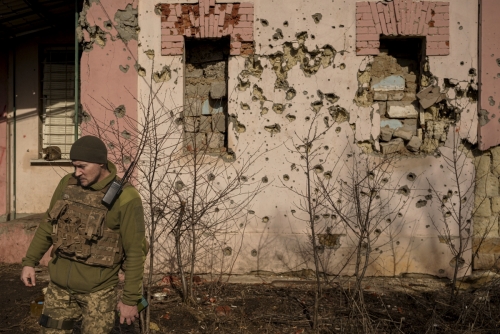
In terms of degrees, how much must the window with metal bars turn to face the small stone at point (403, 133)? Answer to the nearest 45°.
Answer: approximately 45° to its left

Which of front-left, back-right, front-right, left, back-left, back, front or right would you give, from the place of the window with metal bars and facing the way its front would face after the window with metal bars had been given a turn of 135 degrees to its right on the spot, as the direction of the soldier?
back-left

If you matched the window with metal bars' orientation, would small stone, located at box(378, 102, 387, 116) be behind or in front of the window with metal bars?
in front

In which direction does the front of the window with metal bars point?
toward the camera

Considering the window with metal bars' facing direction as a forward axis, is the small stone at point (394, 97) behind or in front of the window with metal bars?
in front

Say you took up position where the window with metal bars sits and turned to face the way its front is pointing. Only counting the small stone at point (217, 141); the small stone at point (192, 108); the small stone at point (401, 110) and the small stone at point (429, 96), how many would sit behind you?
0
